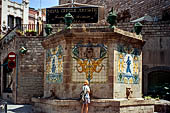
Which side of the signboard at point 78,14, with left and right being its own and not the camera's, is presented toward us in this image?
front

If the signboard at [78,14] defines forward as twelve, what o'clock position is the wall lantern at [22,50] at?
The wall lantern is roughly at 3 o'clock from the signboard.
